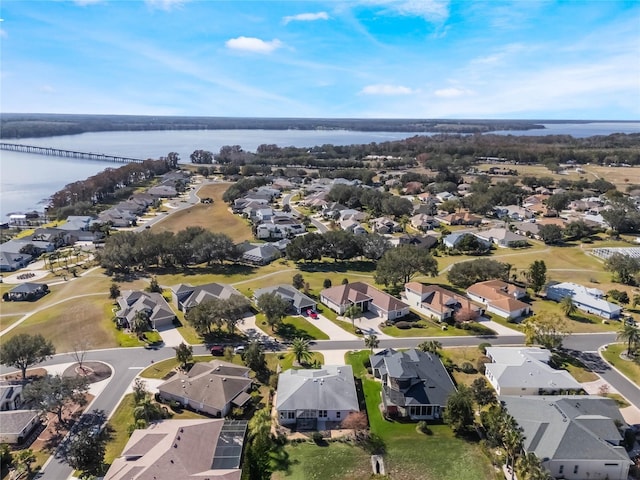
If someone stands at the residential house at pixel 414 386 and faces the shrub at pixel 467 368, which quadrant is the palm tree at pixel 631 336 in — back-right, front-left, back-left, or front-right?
front-right

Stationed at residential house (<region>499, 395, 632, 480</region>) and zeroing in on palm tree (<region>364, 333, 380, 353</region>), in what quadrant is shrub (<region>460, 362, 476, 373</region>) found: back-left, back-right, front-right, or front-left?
front-right

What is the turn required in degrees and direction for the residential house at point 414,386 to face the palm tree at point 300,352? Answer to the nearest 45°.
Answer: approximately 90° to its left

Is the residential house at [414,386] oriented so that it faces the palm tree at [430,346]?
yes

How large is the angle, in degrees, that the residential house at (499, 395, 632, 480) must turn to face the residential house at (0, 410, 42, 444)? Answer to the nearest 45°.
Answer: approximately 135° to its right

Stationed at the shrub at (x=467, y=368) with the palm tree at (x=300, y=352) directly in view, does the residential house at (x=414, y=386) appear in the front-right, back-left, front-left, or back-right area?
front-left

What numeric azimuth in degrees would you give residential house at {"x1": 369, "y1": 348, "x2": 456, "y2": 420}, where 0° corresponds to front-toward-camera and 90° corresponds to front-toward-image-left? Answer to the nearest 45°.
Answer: approximately 180°

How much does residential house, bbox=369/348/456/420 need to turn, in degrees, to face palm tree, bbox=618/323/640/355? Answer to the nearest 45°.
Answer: approximately 45° to its right

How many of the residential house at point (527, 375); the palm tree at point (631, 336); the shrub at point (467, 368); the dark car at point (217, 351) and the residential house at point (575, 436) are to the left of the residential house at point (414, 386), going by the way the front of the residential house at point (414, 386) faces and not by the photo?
1

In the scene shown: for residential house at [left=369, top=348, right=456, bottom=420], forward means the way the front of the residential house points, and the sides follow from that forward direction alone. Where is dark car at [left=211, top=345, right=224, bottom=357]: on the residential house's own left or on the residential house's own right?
on the residential house's own left
